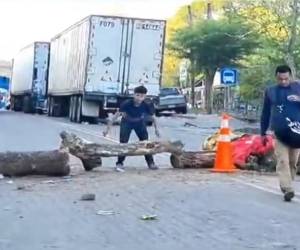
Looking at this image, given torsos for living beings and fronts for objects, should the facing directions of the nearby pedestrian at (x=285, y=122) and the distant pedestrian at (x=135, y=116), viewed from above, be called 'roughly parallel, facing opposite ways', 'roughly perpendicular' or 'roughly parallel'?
roughly parallel

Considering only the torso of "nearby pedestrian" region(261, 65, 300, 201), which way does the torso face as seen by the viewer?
toward the camera

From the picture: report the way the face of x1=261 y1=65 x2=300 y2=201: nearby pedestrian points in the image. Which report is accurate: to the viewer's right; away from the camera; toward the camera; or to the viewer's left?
toward the camera

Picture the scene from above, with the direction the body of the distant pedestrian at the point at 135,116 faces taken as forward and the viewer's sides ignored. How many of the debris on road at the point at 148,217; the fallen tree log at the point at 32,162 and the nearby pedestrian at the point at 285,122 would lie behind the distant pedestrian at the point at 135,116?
0

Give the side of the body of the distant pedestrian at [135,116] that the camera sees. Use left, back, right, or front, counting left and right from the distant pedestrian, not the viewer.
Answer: front

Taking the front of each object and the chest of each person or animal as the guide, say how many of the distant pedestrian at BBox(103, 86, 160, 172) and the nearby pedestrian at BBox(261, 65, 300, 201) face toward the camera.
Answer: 2

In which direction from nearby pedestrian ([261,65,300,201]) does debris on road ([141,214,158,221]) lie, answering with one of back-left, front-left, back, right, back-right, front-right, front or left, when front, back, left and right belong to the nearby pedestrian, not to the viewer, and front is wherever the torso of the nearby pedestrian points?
front-right

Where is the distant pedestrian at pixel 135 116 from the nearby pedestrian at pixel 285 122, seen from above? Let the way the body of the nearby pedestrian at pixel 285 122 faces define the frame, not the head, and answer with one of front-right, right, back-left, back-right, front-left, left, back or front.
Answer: back-right

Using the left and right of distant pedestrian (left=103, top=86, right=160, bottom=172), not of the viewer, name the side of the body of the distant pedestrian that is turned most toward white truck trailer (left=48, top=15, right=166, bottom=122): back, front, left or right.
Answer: back

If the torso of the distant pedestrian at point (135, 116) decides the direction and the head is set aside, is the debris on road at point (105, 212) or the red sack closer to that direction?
the debris on road

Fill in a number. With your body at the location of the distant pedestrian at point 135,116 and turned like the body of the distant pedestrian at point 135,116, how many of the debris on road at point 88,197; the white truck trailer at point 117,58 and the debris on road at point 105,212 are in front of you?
2

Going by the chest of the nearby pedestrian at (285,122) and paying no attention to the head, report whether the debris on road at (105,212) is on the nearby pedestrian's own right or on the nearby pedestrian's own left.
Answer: on the nearby pedestrian's own right

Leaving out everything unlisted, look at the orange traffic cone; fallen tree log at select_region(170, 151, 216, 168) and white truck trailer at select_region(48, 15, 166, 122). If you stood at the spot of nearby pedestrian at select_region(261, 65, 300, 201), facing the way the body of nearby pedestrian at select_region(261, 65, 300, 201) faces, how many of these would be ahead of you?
0
